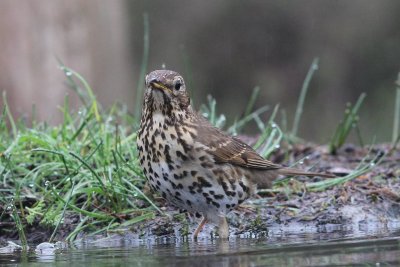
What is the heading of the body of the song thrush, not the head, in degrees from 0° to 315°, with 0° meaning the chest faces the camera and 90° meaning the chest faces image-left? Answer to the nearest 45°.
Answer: approximately 45°

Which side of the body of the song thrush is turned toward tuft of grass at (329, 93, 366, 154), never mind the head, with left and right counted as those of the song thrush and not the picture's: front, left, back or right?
back

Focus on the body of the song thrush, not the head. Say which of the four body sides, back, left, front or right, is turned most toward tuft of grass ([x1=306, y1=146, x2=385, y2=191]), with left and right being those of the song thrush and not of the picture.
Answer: back
